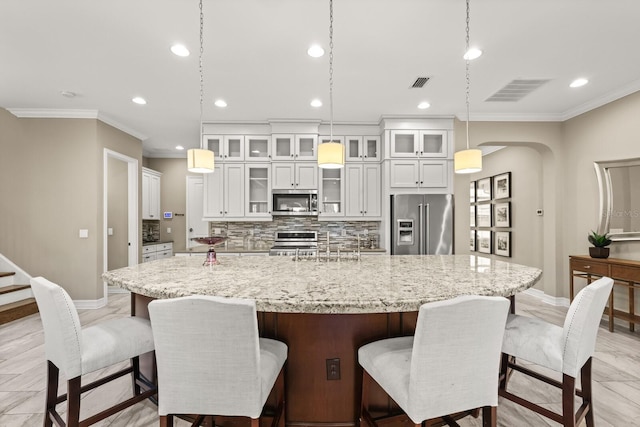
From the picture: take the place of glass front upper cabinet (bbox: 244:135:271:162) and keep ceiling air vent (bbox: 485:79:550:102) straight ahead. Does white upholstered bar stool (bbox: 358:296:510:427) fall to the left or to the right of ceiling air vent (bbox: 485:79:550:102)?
right

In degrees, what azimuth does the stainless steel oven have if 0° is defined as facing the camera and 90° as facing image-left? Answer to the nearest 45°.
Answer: approximately 0°

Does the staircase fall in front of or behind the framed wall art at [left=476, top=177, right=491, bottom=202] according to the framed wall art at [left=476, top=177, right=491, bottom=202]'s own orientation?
in front

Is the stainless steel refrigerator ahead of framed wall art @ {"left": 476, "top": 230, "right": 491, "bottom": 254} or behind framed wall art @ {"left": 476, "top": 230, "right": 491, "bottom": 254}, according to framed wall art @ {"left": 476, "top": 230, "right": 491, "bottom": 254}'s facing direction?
ahead

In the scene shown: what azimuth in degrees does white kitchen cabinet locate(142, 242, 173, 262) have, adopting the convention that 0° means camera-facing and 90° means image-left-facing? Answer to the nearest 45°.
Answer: approximately 315°

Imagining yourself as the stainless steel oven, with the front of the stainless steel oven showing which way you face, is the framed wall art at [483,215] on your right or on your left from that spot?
on your left

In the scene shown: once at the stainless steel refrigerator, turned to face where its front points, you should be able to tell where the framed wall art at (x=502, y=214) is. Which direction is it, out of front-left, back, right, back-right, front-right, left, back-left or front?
back-left

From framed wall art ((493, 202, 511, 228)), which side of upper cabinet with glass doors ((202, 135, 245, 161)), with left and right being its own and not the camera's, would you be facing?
left

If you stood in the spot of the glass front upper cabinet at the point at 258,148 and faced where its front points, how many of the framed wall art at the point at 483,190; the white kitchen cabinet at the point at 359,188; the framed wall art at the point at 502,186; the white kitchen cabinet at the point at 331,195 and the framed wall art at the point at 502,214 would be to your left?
5

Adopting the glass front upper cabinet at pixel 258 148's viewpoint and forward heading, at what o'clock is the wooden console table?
The wooden console table is roughly at 10 o'clock from the glass front upper cabinet.

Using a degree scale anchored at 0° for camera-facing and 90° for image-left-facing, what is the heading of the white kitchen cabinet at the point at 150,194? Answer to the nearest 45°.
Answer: approximately 315°

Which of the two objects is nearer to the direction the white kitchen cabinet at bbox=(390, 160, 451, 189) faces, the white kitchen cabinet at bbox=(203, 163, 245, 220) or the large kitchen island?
the large kitchen island
